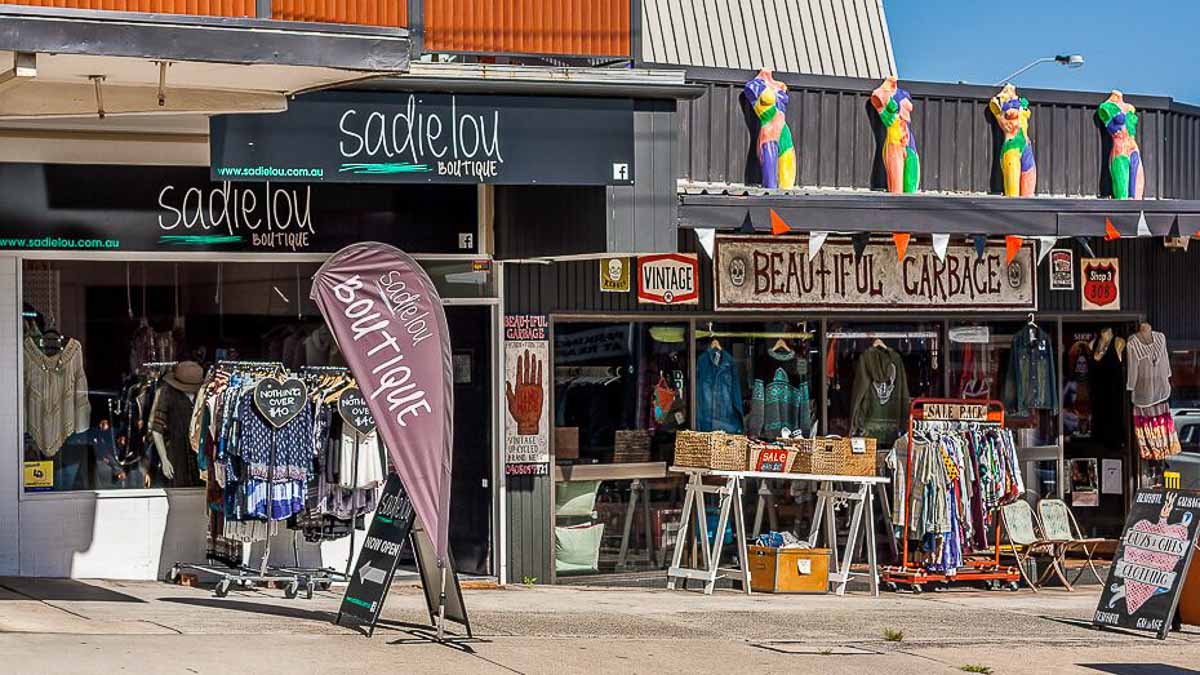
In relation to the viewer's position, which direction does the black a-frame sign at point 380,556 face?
facing the viewer and to the left of the viewer

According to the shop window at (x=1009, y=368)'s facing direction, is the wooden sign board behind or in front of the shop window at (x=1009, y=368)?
in front

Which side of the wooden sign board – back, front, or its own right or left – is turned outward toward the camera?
front

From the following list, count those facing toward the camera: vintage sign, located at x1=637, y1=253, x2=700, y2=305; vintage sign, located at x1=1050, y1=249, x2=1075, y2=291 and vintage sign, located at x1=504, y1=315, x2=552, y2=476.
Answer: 3

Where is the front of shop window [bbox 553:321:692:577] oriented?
toward the camera

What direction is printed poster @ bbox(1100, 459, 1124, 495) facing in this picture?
toward the camera

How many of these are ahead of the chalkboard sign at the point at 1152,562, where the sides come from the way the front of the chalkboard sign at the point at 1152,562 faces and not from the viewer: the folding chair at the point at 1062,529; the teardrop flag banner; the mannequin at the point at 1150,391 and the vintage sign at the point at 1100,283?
1

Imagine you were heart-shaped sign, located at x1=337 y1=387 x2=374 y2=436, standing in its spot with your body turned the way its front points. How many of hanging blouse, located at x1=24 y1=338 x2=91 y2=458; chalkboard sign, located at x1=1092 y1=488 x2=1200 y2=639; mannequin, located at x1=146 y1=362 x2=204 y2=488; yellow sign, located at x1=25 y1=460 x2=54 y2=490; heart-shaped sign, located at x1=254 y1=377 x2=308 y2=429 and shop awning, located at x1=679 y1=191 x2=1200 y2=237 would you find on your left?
2

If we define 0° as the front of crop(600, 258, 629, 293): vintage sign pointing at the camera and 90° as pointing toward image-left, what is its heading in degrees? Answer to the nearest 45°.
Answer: approximately 0°

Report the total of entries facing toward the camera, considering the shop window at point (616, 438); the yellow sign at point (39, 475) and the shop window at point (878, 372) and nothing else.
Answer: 3

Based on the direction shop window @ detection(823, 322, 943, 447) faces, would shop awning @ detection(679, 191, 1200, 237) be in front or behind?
in front

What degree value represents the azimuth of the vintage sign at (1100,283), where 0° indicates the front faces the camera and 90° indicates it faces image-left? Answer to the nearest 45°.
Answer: approximately 0°

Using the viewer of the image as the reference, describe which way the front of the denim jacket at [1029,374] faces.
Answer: facing the viewer

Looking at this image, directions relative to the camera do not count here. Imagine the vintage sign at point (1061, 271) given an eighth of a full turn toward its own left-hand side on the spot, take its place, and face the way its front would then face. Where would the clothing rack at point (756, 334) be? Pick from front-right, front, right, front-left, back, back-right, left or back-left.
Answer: right
